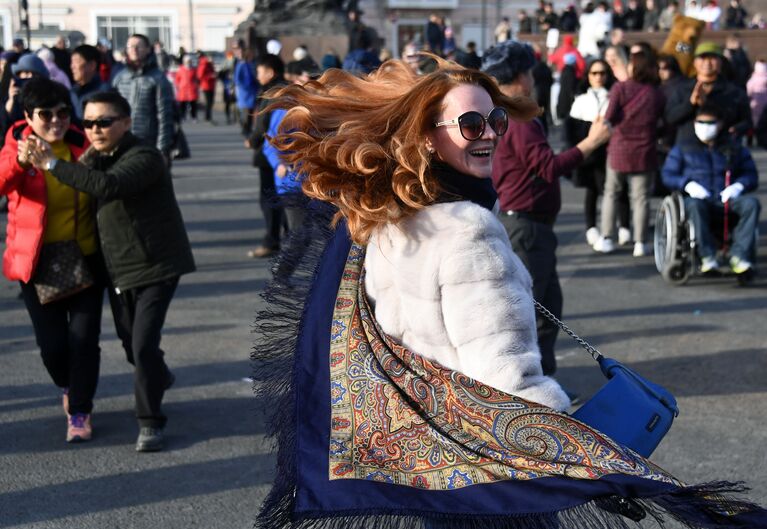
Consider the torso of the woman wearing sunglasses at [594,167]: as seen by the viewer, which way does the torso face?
toward the camera

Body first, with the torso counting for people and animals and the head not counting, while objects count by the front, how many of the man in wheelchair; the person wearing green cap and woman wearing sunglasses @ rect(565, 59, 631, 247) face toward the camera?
3

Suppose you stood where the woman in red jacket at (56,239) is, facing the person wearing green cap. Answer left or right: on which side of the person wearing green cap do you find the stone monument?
left

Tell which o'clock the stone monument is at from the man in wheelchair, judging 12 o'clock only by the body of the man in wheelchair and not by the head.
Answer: The stone monument is roughly at 5 o'clock from the man in wheelchair.

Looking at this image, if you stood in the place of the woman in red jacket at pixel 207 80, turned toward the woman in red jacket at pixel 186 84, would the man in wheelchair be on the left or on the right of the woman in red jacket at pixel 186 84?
left

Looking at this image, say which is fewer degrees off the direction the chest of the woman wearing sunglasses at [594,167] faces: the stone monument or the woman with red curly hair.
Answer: the woman with red curly hair

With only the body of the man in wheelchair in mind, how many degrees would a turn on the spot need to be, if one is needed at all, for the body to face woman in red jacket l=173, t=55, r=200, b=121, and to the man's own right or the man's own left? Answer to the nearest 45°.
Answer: approximately 135° to the man's own right

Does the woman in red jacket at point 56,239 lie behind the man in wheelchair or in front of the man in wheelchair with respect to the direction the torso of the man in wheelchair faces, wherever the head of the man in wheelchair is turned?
in front

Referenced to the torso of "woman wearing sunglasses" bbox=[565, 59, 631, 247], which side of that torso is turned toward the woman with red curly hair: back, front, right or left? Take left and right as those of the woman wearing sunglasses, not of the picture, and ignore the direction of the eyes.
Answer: front

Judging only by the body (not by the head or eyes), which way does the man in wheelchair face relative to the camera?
toward the camera

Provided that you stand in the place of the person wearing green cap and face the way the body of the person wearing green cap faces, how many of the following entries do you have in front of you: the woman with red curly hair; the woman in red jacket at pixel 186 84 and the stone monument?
1

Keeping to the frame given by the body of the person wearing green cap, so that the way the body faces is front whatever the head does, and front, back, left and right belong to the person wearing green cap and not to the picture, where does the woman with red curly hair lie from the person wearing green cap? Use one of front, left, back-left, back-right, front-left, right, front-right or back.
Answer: front

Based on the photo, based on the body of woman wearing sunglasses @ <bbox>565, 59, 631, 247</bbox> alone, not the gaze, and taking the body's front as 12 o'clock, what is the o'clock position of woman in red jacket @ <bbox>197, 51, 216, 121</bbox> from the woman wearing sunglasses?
The woman in red jacket is roughly at 5 o'clock from the woman wearing sunglasses.

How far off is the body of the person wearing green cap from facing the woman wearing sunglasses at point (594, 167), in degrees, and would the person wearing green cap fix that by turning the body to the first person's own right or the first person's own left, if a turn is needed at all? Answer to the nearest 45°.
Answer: approximately 135° to the first person's own right

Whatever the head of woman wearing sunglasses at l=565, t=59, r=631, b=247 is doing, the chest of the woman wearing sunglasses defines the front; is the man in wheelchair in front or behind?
in front
